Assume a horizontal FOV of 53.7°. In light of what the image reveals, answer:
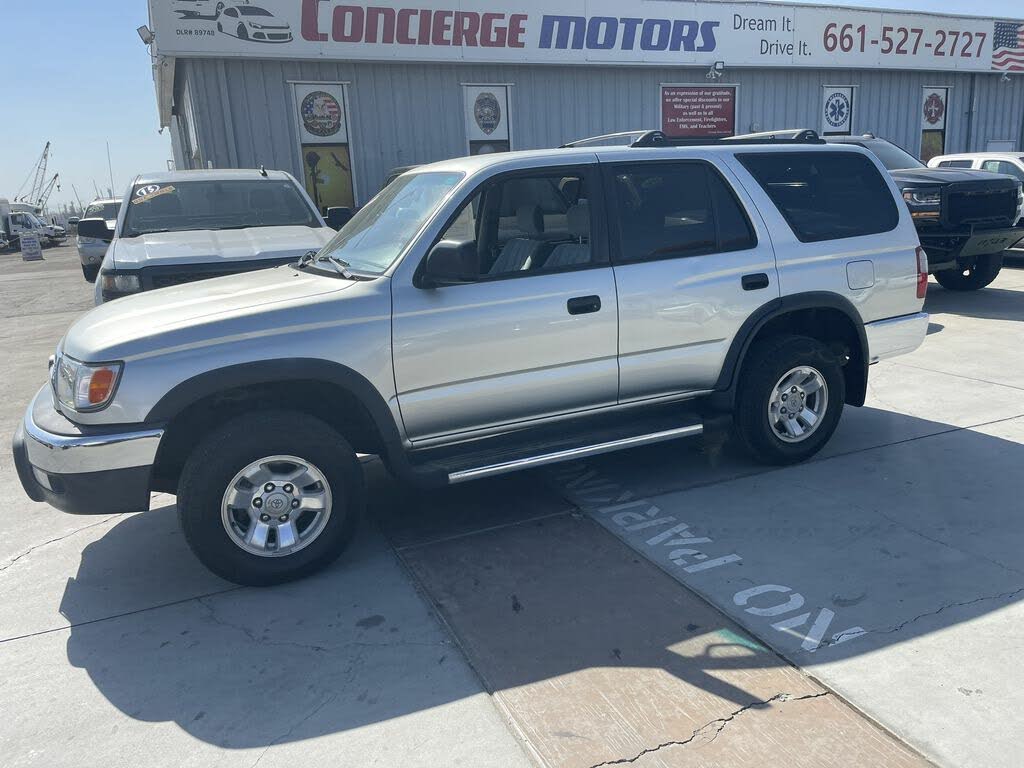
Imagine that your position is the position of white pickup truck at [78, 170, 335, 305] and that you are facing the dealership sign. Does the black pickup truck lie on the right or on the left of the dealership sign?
right

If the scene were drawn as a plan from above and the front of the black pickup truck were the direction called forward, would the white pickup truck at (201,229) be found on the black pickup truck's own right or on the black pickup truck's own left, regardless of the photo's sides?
on the black pickup truck's own right

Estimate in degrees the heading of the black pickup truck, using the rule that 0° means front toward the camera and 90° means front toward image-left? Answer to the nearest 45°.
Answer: approximately 315°

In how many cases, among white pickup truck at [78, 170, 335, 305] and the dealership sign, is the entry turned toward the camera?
2

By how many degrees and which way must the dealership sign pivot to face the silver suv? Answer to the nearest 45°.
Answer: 0° — it already faces it

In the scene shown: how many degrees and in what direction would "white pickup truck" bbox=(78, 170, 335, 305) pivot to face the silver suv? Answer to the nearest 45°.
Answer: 0° — it already faces it

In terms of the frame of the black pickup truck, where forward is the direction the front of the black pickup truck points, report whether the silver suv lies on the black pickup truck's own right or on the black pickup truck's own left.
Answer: on the black pickup truck's own right

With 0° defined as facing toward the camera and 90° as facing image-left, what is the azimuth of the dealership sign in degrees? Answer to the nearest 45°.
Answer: approximately 0°

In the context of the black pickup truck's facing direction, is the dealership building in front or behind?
behind

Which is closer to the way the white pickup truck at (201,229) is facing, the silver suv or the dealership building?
the silver suv

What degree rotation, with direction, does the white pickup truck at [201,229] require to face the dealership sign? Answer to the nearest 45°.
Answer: approximately 135° to its left

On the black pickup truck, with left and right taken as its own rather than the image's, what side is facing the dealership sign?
back
